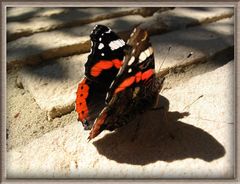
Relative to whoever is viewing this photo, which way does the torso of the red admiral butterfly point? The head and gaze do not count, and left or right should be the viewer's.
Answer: facing away from the viewer and to the right of the viewer
